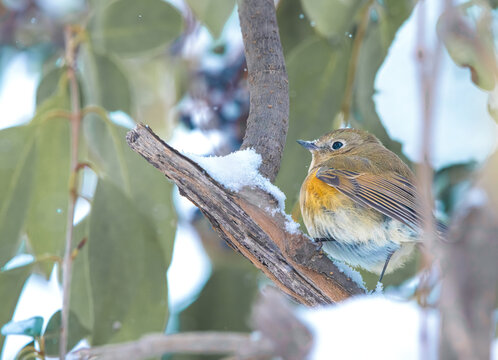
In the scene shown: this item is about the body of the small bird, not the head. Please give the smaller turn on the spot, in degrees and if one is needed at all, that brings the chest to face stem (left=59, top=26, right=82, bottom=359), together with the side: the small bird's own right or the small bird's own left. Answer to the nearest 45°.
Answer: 0° — it already faces it

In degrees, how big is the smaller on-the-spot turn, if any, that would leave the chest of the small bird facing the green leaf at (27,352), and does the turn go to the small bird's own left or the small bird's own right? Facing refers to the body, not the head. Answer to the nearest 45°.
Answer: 0° — it already faces it

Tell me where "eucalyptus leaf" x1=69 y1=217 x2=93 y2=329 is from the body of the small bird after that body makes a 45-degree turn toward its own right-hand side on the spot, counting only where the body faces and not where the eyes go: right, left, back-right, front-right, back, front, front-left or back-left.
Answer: front-left

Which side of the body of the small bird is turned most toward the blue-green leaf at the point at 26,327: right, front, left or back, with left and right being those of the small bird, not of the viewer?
front

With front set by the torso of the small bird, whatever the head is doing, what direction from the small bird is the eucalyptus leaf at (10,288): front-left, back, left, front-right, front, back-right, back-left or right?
front

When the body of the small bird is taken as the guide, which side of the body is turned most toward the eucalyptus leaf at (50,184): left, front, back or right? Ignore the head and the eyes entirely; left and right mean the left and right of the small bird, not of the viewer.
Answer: front

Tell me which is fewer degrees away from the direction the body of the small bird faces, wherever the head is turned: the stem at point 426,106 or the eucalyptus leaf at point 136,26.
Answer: the eucalyptus leaf

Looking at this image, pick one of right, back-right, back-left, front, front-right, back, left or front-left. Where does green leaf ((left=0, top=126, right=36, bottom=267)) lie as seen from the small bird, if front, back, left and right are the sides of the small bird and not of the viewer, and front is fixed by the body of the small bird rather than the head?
front

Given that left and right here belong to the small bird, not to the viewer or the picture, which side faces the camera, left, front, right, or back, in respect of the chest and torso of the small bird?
left

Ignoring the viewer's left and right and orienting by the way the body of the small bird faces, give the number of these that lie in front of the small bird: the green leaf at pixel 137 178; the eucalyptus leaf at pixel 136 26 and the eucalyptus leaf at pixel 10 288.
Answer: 3
